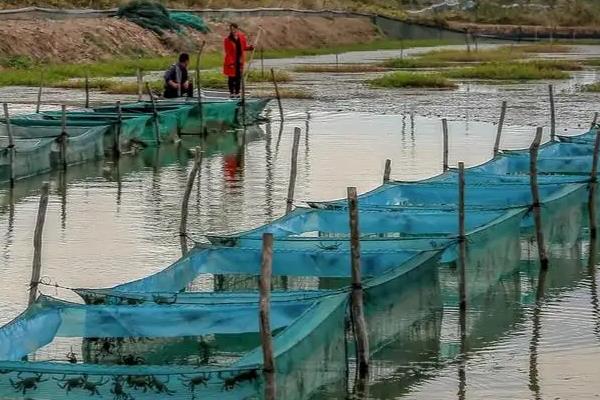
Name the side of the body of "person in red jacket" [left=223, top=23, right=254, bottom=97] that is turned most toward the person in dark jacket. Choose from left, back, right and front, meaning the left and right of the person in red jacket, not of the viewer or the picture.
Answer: right

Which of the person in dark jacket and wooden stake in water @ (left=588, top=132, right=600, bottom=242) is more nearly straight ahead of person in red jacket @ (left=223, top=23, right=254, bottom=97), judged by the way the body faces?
the wooden stake in water

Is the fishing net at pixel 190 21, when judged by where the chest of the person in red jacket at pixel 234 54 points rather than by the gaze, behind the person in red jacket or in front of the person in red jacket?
behind

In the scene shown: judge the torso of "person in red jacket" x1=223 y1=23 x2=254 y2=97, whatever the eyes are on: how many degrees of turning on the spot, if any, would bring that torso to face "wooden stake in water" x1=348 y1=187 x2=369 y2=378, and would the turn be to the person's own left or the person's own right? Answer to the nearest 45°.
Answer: approximately 45° to the person's own right

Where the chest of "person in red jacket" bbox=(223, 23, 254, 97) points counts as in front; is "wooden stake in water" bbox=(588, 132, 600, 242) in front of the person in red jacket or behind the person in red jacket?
in front

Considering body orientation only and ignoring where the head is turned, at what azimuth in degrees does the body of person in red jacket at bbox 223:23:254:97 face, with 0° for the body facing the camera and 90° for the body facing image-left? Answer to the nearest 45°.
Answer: approximately 315°

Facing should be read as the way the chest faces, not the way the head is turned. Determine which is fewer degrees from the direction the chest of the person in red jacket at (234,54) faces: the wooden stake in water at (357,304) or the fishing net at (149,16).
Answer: the wooden stake in water

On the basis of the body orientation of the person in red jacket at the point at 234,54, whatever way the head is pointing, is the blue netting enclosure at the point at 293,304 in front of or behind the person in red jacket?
in front

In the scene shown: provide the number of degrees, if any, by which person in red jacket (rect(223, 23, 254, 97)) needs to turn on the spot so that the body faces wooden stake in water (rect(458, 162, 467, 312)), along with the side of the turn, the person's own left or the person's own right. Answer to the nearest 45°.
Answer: approximately 45° to the person's own right

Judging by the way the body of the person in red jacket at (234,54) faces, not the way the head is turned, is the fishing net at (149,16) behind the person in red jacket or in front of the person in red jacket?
behind

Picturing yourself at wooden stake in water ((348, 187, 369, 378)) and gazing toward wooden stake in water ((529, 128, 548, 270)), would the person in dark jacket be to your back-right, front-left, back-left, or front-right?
front-left
